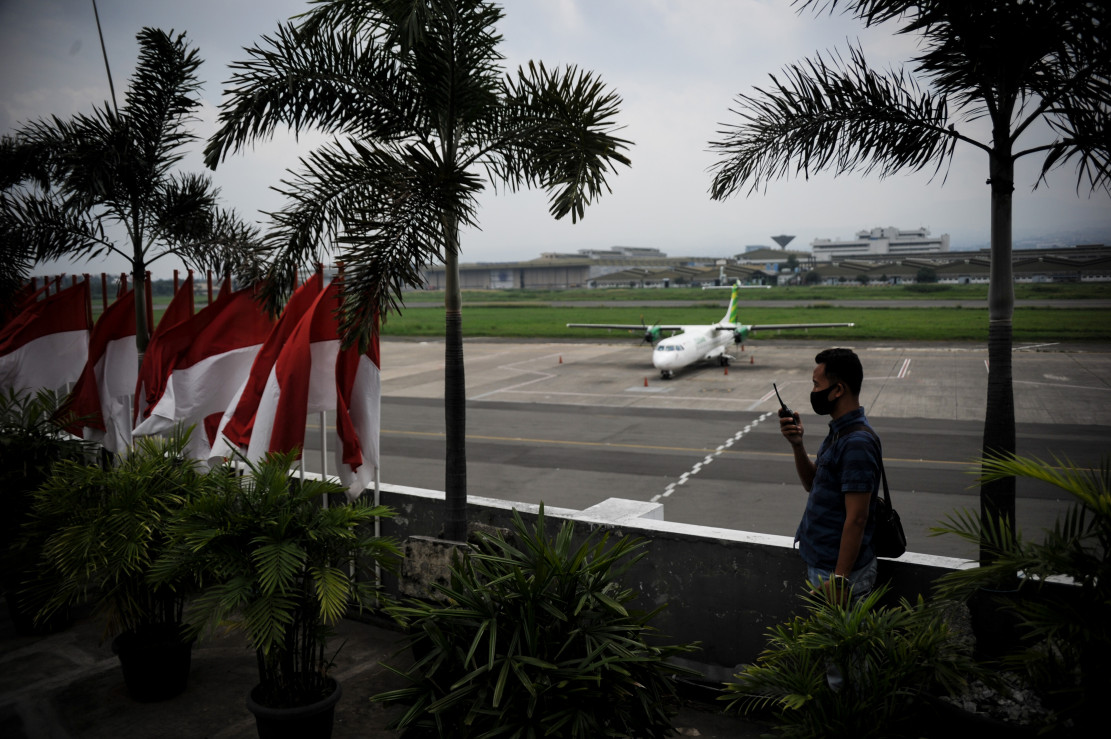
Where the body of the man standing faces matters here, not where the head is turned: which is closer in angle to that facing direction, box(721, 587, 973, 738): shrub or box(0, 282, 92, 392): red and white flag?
the red and white flag

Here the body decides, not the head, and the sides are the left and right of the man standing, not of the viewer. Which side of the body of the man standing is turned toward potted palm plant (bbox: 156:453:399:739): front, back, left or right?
front

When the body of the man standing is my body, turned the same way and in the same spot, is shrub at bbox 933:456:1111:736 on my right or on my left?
on my left

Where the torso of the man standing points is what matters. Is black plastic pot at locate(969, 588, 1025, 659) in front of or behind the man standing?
behind

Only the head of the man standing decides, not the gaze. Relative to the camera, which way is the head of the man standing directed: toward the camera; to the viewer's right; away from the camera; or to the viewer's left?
to the viewer's left

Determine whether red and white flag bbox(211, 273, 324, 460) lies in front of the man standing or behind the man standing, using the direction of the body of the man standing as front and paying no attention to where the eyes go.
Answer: in front

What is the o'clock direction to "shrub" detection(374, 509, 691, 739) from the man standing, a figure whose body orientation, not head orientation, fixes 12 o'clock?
The shrub is roughly at 11 o'clock from the man standing.

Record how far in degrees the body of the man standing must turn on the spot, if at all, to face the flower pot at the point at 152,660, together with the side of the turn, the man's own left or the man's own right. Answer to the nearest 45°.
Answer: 0° — they already face it

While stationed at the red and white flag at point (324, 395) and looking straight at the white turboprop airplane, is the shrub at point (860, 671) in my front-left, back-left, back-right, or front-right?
back-right

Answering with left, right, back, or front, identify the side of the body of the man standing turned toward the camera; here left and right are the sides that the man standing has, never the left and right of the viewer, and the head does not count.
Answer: left

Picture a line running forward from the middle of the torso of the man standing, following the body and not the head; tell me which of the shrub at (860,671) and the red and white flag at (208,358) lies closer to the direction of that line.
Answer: the red and white flag

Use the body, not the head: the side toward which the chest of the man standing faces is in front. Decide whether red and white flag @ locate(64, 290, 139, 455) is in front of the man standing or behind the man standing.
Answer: in front
